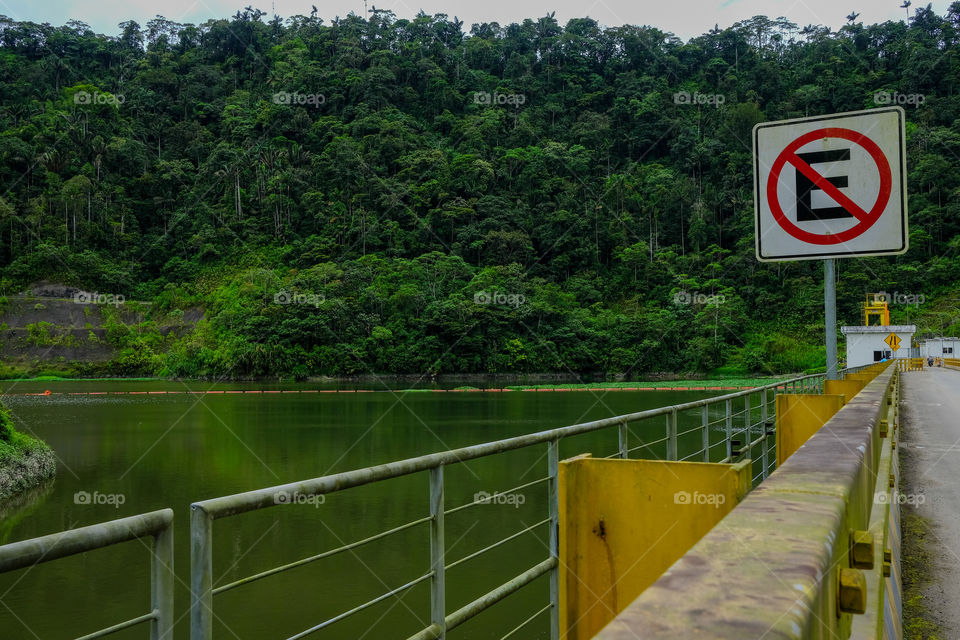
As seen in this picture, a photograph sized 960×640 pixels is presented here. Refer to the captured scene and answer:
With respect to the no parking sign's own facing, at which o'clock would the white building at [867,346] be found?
The white building is roughly at 6 o'clock from the no parking sign.

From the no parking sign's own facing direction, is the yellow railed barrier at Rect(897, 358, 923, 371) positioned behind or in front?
behind

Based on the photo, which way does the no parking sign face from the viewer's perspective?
toward the camera

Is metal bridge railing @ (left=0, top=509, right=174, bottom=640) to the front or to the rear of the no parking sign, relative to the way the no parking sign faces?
to the front

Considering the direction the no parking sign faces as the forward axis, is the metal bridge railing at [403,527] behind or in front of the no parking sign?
in front

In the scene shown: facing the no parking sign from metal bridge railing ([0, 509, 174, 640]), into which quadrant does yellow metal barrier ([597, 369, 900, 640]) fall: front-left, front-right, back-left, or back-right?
front-right

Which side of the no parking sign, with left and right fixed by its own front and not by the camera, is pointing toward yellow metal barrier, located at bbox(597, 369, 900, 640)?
front
